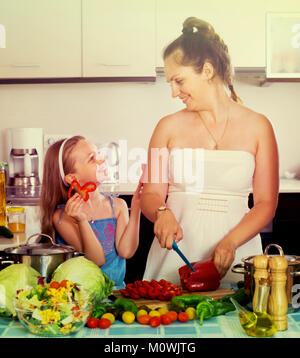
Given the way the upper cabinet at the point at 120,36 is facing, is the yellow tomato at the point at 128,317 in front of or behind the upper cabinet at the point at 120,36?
in front

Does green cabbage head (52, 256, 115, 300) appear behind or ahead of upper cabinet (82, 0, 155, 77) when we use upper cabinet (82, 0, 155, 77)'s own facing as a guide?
ahead

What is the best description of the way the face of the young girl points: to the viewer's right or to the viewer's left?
to the viewer's right

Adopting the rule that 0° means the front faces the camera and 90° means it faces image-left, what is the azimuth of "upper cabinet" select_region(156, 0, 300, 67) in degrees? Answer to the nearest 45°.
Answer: approximately 0°

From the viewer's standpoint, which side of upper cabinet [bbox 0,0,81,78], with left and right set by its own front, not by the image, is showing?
front

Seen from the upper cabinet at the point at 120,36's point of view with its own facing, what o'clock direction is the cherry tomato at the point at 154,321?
The cherry tomato is roughly at 12 o'clock from the upper cabinet.

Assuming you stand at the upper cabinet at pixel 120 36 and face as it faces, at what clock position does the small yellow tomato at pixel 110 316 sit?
The small yellow tomato is roughly at 12 o'clock from the upper cabinet.

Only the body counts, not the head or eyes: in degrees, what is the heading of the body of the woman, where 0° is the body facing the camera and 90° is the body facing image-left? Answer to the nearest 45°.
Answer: approximately 0°

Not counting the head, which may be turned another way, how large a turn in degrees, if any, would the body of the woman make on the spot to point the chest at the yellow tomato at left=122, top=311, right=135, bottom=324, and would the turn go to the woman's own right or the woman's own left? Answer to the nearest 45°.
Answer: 0° — they already face it
